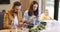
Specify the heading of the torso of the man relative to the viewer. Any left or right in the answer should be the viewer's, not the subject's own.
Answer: facing the viewer and to the right of the viewer
